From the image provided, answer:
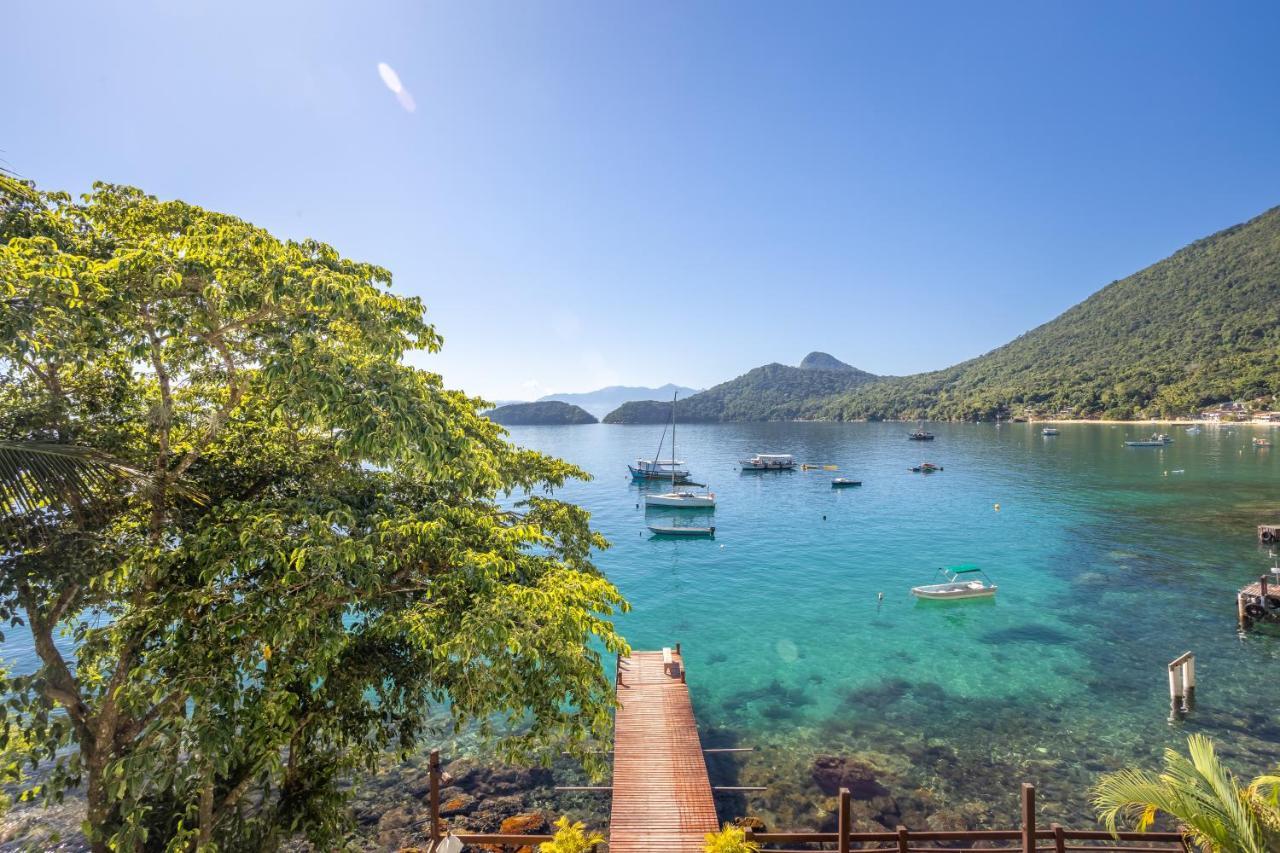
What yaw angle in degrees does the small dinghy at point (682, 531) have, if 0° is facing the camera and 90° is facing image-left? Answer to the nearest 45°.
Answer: approximately 90°

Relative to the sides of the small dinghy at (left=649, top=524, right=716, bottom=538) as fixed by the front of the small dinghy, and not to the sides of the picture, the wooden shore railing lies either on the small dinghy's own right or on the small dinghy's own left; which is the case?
on the small dinghy's own left

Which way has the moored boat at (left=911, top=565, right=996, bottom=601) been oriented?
to the viewer's left

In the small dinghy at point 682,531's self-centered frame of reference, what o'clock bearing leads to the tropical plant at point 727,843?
The tropical plant is roughly at 9 o'clock from the small dinghy.

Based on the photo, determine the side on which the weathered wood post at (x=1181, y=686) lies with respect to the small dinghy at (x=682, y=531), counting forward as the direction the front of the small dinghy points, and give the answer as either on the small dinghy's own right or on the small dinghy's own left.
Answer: on the small dinghy's own left

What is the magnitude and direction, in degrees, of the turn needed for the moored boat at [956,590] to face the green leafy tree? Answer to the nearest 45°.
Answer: approximately 90° to its left

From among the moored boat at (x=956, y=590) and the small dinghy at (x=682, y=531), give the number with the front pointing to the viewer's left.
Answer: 2
